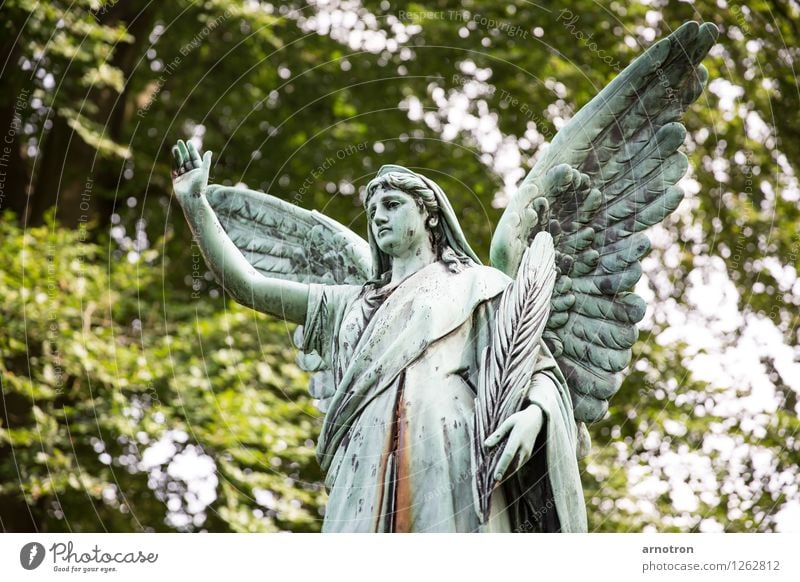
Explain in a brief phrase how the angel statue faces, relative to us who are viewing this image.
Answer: facing the viewer and to the left of the viewer
